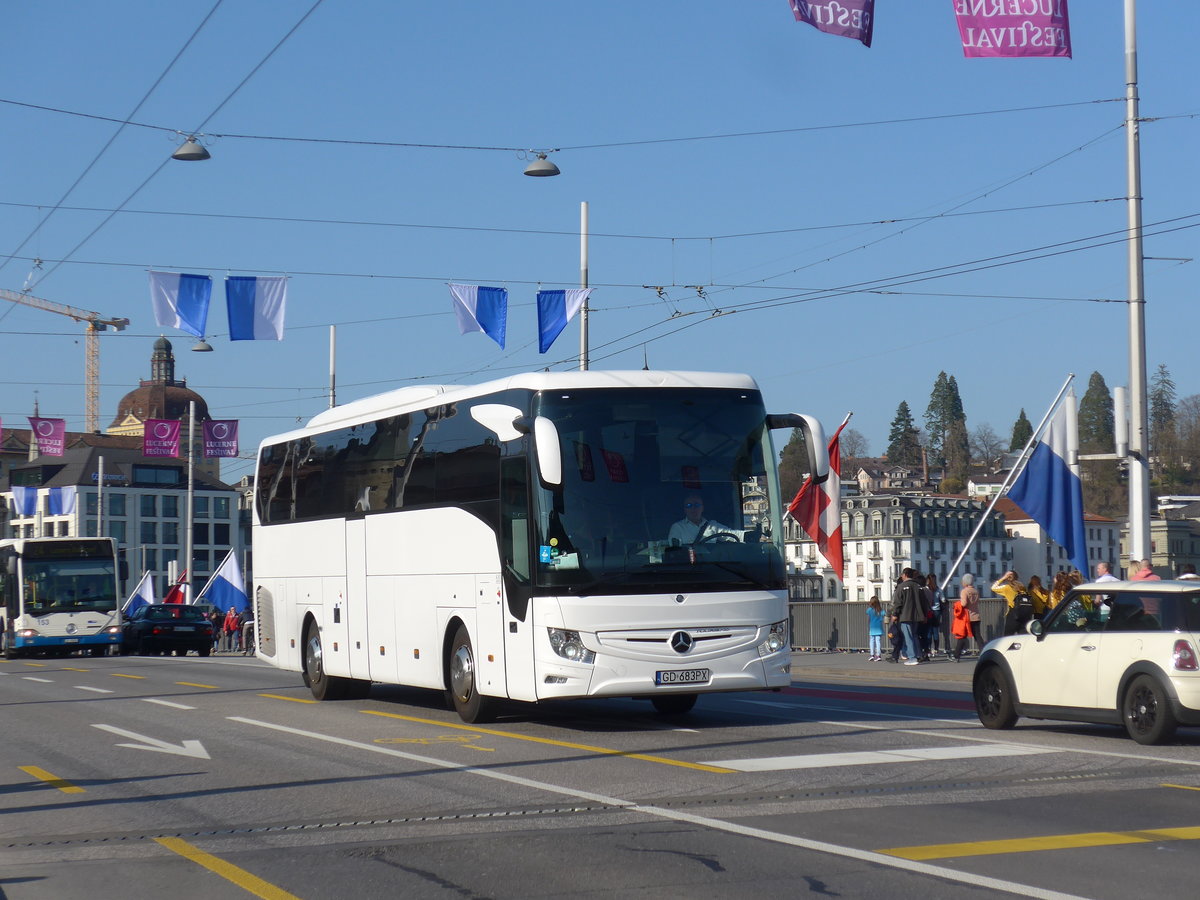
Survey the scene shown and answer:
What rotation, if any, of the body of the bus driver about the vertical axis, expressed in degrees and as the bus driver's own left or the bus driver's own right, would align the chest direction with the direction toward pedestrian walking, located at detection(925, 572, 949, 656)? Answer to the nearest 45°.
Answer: approximately 135° to the bus driver's own left

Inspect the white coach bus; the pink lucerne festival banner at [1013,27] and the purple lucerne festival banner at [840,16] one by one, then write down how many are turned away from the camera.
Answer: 2

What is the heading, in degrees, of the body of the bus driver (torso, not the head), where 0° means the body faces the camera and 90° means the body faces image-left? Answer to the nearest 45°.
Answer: approximately 315°

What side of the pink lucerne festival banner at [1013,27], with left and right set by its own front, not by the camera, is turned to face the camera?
back

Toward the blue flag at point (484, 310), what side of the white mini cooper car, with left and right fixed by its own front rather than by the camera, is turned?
front

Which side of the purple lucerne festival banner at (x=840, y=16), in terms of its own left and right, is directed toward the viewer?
back

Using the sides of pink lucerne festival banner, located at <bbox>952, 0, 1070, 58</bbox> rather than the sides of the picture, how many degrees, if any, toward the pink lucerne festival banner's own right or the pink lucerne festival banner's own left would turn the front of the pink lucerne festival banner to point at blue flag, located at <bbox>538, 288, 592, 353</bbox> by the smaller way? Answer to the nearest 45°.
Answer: approximately 45° to the pink lucerne festival banner's own left

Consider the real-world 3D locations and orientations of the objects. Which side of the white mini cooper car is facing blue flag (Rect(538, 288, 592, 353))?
front

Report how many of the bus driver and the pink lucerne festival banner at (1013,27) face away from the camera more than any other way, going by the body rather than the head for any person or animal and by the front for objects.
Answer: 1

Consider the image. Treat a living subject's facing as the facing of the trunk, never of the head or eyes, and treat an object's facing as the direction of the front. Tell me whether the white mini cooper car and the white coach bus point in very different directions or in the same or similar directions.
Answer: very different directions
